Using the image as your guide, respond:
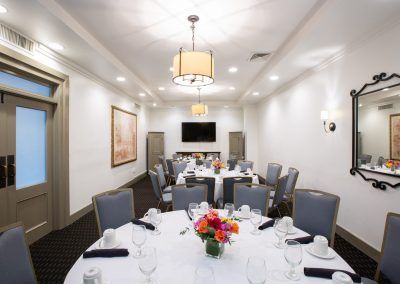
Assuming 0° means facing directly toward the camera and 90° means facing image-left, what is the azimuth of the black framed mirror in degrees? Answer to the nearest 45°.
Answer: approximately 45°

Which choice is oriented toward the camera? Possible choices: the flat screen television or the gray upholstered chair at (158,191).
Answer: the flat screen television

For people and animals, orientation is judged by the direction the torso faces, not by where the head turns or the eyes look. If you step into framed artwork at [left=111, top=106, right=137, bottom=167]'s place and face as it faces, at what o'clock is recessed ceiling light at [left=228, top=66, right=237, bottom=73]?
The recessed ceiling light is roughly at 12 o'clock from the framed artwork.

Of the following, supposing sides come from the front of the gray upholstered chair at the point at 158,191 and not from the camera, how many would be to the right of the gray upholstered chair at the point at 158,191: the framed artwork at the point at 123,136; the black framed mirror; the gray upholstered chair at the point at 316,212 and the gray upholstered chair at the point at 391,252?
3

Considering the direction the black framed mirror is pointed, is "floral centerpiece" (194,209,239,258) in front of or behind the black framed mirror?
in front

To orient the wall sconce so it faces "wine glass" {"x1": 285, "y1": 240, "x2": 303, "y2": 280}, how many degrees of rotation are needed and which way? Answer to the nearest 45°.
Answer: approximately 45° to its left

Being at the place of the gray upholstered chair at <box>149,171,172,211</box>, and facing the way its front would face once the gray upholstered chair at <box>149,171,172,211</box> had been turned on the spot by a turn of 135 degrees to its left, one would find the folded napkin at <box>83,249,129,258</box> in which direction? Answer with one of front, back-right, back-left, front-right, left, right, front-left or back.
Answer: left

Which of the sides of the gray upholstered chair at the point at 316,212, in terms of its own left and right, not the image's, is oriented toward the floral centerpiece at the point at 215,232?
front

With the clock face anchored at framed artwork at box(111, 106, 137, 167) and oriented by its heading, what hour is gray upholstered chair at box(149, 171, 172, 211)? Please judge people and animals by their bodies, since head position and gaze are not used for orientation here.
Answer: The gray upholstered chair is roughly at 1 o'clock from the framed artwork.

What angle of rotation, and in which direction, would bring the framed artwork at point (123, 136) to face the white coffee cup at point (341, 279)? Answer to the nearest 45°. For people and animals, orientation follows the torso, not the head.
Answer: approximately 45° to its right

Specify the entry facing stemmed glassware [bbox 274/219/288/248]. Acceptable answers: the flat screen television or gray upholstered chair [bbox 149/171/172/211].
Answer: the flat screen television

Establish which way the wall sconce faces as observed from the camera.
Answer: facing the viewer and to the left of the viewer

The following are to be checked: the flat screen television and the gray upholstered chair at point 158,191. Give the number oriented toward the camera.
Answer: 1

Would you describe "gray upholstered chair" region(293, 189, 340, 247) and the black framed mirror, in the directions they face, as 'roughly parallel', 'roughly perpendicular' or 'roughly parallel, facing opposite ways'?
roughly parallel

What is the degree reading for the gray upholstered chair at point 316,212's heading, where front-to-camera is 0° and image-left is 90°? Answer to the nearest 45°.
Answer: approximately 45°

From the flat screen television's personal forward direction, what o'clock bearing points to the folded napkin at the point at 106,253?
The folded napkin is roughly at 12 o'clock from the flat screen television.

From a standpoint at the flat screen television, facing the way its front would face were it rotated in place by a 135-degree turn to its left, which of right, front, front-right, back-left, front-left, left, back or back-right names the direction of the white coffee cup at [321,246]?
back-right

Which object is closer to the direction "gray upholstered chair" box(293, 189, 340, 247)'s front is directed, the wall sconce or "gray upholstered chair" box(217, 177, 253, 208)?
the gray upholstered chair

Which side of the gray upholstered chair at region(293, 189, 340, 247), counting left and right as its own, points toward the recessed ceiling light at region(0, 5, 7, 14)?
front

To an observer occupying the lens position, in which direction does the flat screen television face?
facing the viewer

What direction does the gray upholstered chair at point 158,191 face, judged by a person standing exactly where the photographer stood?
facing away from the viewer and to the right of the viewer

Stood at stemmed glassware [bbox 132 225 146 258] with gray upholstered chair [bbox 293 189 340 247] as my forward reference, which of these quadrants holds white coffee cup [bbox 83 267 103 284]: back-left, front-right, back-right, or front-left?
back-right
